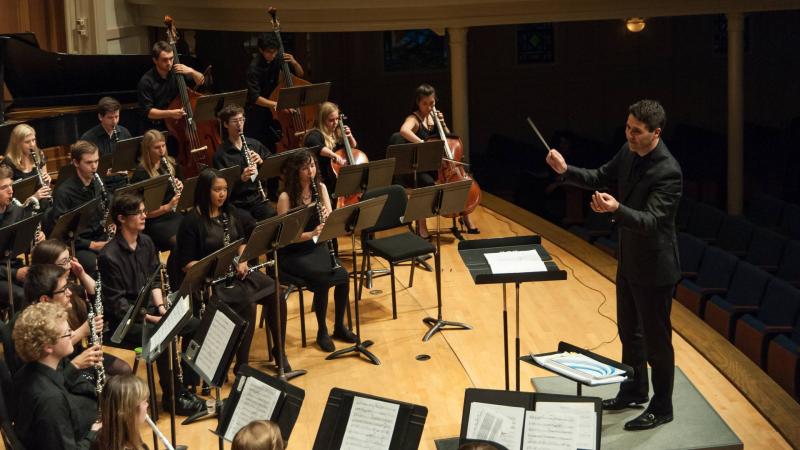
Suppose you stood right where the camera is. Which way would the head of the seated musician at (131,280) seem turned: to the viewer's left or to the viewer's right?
to the viewer's right

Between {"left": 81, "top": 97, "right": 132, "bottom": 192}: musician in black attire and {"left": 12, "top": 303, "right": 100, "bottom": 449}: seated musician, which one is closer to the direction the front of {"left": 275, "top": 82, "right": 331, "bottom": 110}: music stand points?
the musician in black attire

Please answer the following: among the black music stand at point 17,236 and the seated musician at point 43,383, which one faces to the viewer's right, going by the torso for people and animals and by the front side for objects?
the seated musician

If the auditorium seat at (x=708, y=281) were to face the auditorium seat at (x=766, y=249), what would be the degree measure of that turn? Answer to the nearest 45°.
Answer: approximately 180°

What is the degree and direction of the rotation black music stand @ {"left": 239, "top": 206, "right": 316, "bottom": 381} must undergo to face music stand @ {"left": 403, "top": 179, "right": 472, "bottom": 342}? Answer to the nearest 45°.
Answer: approximately 90° to its right

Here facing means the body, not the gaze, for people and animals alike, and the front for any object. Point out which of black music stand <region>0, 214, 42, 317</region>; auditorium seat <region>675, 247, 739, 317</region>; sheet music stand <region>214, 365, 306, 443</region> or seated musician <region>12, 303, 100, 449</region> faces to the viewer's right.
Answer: the seated musician

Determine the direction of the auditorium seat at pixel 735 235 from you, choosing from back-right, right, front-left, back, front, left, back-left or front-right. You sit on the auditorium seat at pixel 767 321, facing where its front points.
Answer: back-right

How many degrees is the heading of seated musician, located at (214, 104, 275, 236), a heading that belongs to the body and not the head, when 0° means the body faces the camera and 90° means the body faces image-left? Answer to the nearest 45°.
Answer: approximately 315°

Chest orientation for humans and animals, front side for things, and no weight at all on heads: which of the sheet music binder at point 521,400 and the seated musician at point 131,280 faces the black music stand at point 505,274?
the seated musician

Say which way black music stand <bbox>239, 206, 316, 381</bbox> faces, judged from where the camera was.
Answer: facing away from the viewer and to the left of the viewer

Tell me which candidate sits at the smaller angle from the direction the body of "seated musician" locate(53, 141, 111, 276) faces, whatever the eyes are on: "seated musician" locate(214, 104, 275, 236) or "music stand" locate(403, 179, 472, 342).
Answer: the music stand

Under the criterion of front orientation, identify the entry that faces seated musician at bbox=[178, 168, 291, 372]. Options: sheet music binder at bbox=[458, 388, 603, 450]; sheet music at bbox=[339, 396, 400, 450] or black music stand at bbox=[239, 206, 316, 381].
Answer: the black music stand

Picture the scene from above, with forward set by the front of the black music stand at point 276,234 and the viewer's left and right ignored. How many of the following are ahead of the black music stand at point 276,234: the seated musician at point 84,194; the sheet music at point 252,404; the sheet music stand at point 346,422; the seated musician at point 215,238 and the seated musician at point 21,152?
3
